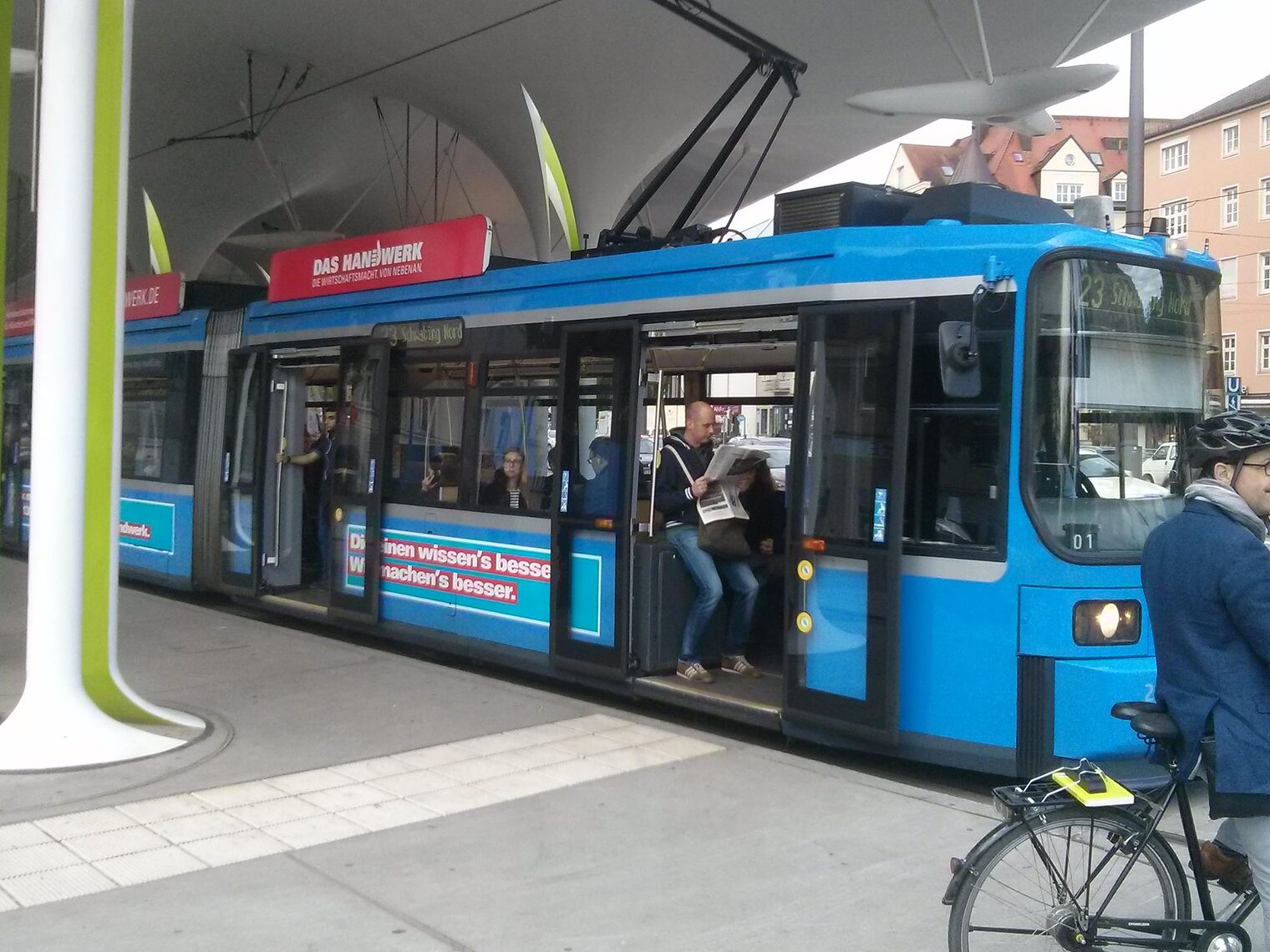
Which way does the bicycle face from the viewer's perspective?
to the viewer's right

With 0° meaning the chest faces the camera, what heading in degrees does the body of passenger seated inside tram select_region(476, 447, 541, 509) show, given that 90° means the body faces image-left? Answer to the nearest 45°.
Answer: approximately 0°

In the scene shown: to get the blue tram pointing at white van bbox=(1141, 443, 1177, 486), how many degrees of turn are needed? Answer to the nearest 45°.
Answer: approximately 45° to its left

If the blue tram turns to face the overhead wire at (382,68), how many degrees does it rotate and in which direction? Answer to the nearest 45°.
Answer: approximately 135° to its left

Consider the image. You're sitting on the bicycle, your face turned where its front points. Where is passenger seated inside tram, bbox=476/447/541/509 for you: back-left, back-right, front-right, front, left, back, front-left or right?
back-left

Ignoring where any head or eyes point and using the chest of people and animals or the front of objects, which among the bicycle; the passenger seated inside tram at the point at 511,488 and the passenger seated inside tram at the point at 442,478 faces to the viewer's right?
the bicycle

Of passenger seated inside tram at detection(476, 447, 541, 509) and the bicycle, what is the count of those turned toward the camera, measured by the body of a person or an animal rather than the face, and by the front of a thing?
1
